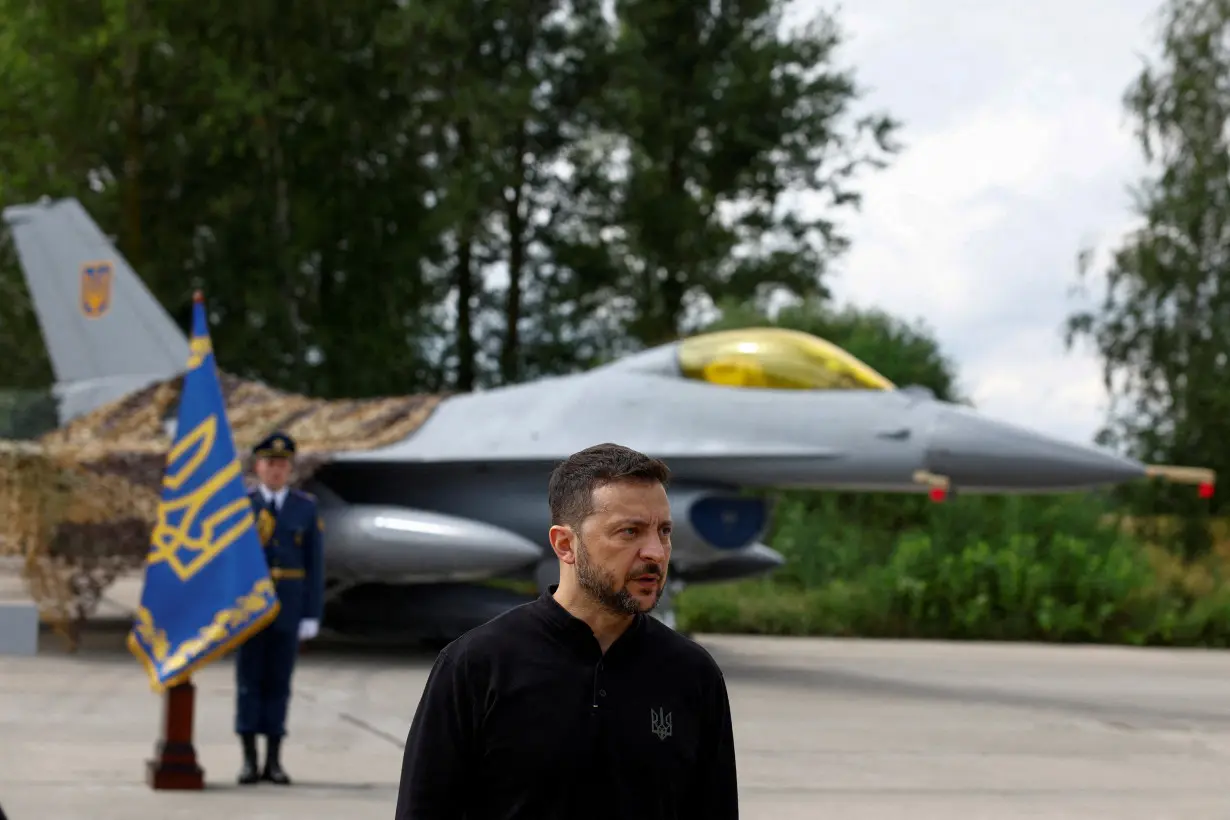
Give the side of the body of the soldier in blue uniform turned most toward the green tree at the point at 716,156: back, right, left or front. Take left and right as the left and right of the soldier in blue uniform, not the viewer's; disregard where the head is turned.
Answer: back

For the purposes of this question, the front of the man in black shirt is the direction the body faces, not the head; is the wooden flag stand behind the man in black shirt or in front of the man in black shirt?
behind

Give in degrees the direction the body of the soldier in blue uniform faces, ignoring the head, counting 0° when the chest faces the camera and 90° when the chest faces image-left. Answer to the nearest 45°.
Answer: approximately 0°

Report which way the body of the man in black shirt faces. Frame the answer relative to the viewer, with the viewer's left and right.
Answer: facing the viewer and to the right of the viewer

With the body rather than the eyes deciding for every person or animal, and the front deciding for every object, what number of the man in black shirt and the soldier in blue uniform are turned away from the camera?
0

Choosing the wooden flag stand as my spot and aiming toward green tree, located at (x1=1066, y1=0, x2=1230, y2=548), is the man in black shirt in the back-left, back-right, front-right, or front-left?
back-right

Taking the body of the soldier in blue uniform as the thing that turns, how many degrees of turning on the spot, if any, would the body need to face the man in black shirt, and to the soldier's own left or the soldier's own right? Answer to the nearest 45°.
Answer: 0° — they already face them

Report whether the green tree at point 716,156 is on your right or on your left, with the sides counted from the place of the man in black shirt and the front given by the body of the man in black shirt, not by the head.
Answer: on your left
